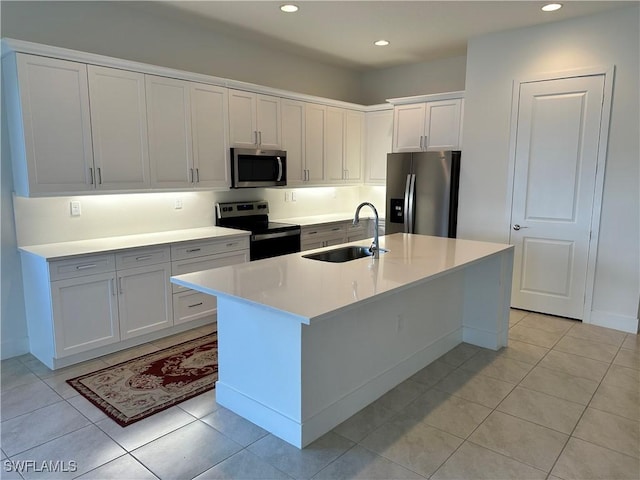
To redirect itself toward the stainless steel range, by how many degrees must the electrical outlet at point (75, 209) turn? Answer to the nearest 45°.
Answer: approximately 90° to its left

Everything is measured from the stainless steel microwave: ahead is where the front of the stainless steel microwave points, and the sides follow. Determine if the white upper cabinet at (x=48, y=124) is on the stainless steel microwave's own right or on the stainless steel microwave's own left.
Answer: on the stainless steel microwave's own right

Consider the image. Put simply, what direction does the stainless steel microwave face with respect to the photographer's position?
facing the viewer and to the right of the viewer

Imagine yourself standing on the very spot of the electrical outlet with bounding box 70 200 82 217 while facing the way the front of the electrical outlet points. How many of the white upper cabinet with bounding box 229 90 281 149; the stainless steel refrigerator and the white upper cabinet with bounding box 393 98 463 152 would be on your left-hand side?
3

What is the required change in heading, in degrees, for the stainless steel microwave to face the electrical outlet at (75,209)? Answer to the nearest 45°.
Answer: approximately 90° to its right

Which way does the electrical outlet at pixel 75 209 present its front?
toward the camera

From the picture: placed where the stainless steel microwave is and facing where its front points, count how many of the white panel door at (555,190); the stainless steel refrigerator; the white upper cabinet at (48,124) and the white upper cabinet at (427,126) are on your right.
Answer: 1
